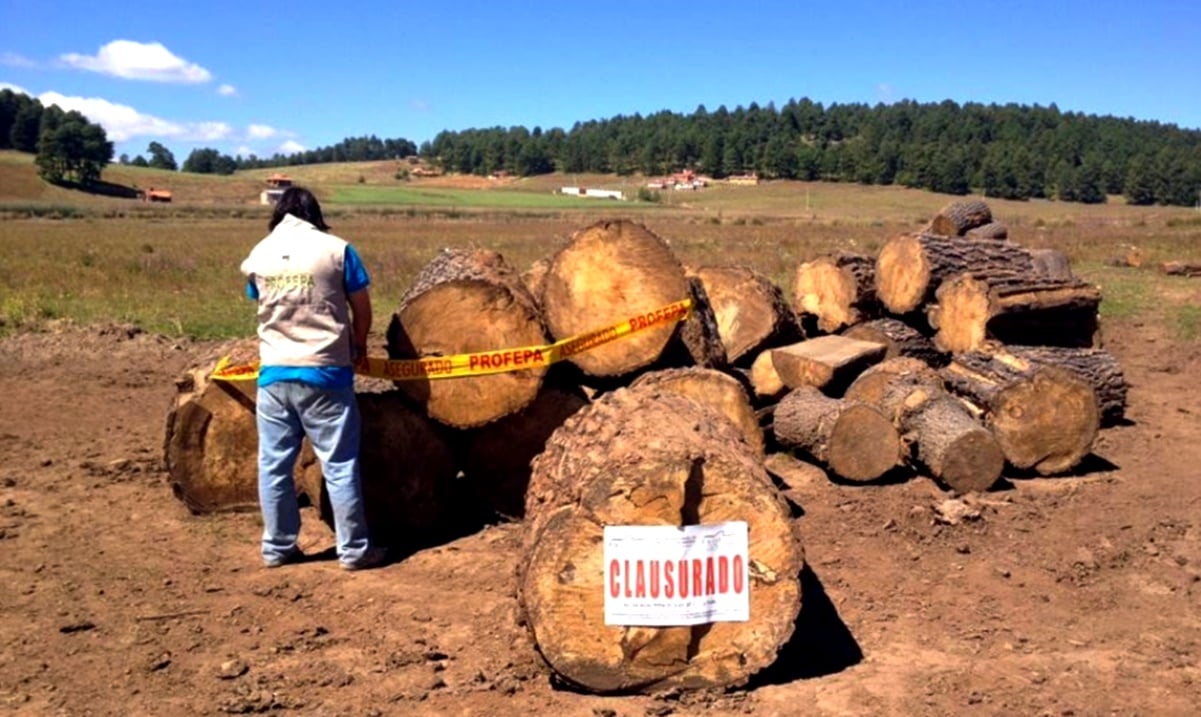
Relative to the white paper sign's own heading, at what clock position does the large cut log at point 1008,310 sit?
The large cut log is roughly at 7 o'clock from the white paper sign.

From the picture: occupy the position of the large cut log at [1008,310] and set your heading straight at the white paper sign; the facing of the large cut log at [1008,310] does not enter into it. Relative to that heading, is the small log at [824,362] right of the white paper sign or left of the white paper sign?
right

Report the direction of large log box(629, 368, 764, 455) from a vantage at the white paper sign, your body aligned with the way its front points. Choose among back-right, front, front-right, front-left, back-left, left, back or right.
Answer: back

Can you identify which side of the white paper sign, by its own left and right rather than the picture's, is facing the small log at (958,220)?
back

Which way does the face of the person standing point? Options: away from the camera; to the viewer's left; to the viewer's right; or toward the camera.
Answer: away from the camera

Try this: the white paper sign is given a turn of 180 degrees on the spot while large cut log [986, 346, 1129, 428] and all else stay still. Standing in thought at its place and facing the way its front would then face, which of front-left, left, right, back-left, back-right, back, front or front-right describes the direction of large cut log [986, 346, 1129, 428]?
front-right

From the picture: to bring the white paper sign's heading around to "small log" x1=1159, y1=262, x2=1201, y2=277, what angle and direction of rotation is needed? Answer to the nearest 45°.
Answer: approximately 135° to its left

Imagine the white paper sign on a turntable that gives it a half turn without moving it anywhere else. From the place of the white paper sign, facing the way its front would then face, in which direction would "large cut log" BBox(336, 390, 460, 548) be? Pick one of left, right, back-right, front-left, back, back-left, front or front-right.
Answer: front-left

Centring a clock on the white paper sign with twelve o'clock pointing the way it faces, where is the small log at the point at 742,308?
The small log is roughly at 6 o'clock from the white paper sign.

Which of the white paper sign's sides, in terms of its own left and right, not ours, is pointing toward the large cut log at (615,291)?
back

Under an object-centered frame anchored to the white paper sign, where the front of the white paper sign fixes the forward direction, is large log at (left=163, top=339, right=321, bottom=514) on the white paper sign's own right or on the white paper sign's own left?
on the white paper sign's own right

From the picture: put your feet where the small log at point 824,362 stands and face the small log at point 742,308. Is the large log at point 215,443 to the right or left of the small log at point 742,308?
left

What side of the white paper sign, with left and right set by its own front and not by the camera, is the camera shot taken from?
front

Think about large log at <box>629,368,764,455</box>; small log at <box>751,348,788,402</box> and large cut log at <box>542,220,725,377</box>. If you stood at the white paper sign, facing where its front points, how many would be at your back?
3
